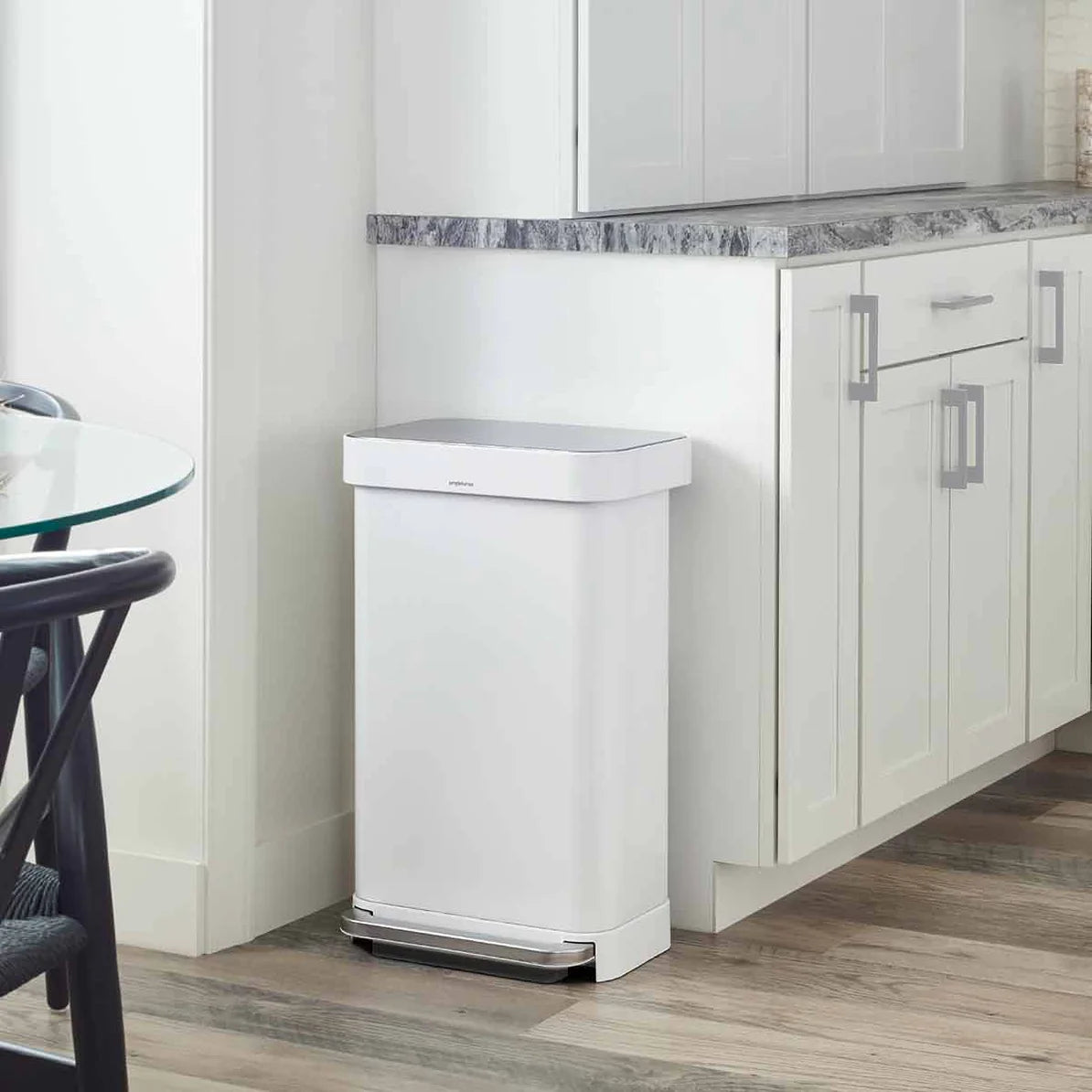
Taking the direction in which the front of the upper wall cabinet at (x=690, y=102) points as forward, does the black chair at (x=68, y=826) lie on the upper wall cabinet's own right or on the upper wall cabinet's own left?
on the upper wall cabinet's own right

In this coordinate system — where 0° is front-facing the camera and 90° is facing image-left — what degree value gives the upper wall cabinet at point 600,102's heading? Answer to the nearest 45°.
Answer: approximately 315°

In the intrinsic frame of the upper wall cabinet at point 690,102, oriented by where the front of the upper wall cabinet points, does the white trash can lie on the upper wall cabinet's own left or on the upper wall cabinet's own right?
on the upper wall cabinet's own right

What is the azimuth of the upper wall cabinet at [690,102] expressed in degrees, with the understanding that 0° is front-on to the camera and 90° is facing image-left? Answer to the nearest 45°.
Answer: approximately 315°
